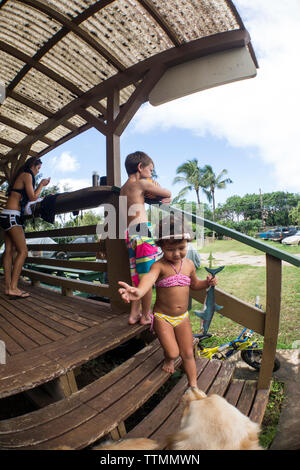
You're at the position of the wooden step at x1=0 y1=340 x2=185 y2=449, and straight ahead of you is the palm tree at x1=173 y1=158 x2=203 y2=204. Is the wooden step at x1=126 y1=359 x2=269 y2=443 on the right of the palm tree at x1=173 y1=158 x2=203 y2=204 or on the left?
right

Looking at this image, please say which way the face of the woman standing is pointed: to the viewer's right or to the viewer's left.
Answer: to the viewer's right

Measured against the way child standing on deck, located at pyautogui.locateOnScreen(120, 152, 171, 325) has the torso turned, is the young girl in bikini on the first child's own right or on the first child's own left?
on the first child's own right

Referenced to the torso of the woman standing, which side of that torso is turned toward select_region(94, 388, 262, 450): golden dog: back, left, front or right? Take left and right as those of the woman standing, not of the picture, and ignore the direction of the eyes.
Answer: right

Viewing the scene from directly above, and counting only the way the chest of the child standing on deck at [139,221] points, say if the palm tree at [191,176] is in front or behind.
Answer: in front

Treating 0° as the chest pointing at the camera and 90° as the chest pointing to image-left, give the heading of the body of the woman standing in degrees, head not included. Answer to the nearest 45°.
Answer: approximately 270°

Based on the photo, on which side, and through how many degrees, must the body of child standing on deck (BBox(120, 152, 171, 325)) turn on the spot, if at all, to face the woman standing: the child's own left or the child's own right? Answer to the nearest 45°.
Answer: approximately 90° to the child's own left

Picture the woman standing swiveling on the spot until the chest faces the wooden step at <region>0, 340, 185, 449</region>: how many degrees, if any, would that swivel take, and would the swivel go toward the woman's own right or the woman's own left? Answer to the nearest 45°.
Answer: approximately 90° to the woman's own right

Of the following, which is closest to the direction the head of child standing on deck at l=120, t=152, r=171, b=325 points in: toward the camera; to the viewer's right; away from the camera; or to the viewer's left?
to the viewer's right

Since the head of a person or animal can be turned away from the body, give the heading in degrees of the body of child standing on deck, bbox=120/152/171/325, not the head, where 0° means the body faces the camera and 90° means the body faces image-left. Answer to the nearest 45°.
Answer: approximately 225°

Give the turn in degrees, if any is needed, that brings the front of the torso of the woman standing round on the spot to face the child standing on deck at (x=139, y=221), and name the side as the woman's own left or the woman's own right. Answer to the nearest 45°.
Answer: approximately 45° to the woman's own right

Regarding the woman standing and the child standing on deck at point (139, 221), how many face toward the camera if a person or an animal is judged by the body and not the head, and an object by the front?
0

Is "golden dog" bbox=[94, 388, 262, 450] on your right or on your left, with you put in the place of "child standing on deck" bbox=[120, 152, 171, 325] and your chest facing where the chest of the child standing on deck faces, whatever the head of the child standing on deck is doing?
on your right
